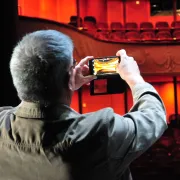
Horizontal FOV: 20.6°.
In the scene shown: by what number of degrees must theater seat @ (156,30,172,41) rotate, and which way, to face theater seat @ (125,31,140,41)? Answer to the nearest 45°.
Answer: approximately 45° to its right

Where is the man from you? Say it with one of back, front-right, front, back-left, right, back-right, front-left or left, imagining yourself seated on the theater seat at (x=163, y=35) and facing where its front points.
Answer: front

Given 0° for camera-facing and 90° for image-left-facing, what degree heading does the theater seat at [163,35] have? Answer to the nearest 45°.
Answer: approximately 0°

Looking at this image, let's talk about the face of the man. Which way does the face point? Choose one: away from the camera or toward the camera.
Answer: away from the camera
